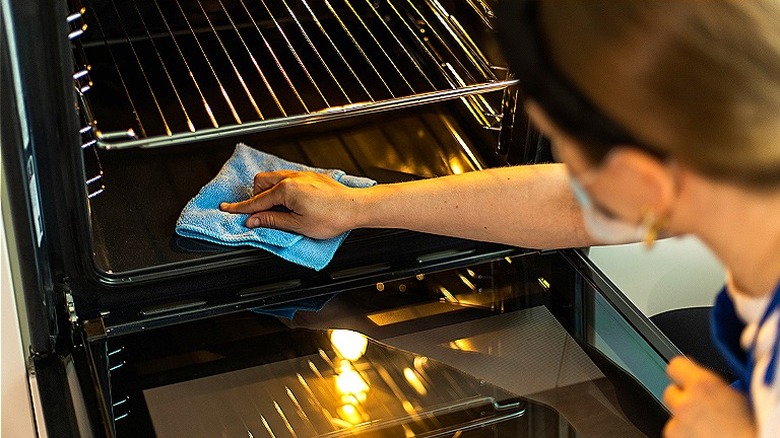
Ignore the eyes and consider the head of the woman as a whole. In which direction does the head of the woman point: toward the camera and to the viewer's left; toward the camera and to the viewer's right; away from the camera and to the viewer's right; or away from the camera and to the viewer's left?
away from the camera and to the viewer's left

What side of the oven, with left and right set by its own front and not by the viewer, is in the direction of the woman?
front
